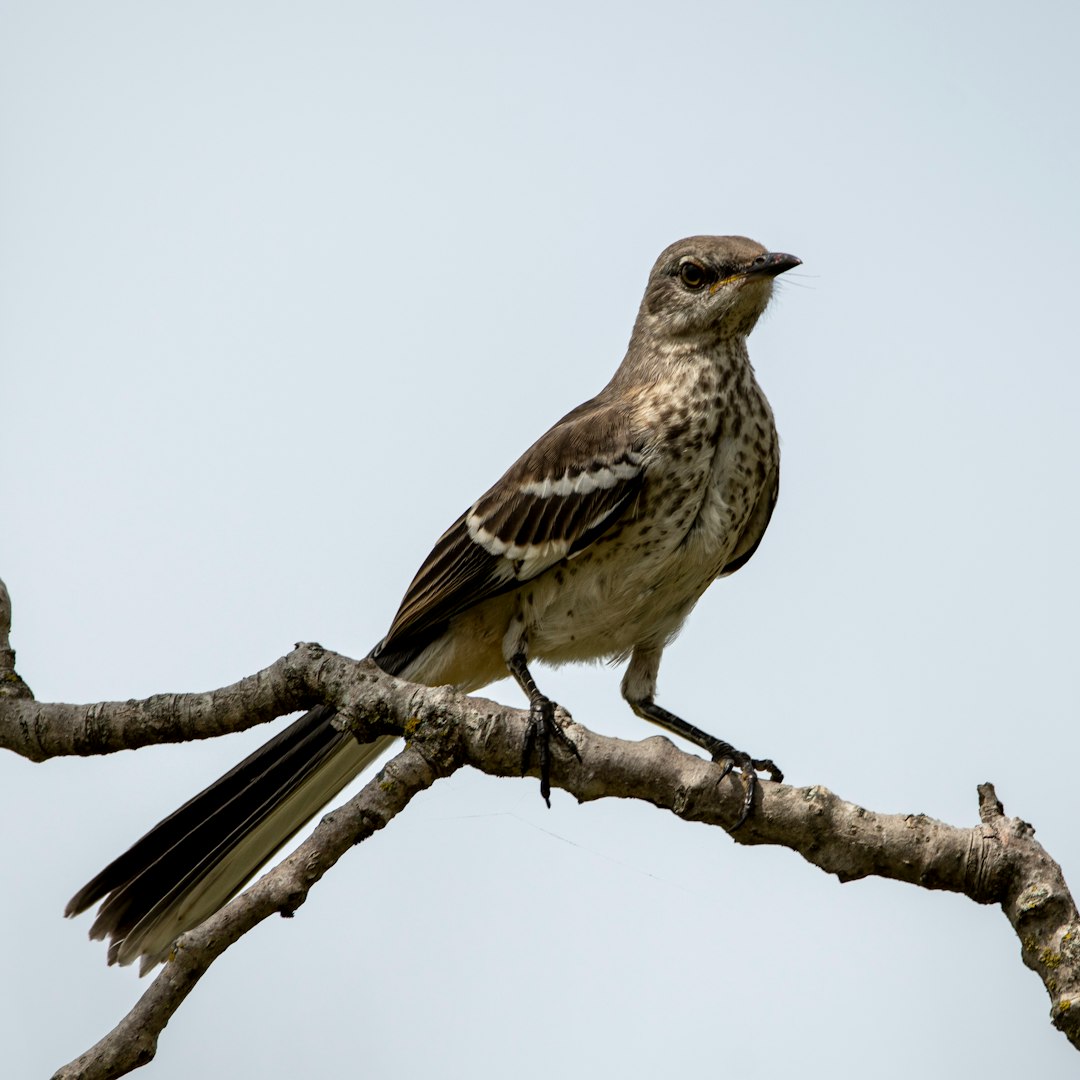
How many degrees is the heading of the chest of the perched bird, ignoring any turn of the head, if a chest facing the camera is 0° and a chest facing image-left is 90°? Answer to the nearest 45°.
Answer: approximately 315°
